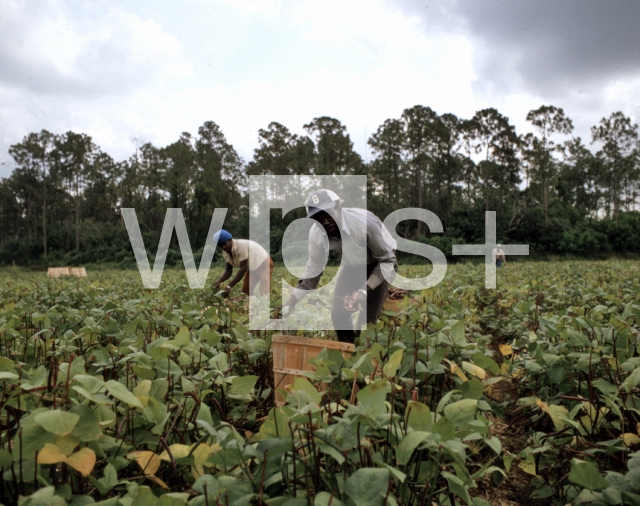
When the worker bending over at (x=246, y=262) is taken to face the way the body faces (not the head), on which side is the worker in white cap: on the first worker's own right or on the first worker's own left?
on the first worker's own left

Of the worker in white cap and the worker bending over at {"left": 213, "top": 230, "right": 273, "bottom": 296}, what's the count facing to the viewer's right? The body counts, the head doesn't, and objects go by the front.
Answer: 0

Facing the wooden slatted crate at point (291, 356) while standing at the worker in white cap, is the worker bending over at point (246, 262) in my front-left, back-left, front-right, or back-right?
back-right

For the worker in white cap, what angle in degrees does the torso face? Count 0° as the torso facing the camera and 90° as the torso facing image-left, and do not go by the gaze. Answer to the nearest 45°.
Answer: approximately 45°

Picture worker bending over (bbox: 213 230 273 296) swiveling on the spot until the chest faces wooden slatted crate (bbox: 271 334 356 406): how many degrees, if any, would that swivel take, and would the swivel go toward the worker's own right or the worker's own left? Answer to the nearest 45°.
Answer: approximately 45° to the worker's own left

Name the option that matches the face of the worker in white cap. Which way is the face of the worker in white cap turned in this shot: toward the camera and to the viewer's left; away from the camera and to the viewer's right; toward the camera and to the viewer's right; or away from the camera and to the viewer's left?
toward the camera and to the viewer's left

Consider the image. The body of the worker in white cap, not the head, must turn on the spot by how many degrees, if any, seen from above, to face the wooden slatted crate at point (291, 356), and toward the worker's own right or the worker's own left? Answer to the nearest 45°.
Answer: approximately 45° to the worker's own left

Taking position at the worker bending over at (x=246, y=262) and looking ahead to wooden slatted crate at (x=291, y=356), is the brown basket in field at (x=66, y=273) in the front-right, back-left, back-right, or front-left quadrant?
back-right
